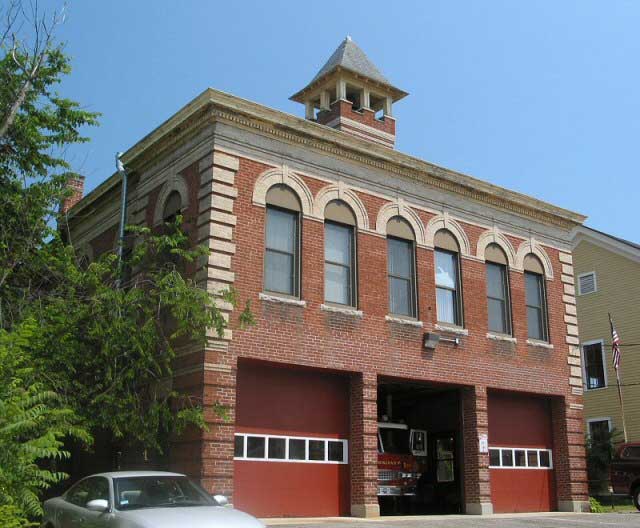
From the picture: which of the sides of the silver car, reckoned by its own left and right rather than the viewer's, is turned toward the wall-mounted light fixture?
left

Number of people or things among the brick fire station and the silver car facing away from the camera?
0

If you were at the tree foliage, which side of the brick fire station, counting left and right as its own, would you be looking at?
right

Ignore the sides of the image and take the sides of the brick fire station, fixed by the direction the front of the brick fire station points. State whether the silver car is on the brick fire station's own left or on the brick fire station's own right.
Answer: on the brick fire station's own right

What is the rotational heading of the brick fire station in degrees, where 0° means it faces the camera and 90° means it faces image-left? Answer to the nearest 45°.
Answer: approximately 315°

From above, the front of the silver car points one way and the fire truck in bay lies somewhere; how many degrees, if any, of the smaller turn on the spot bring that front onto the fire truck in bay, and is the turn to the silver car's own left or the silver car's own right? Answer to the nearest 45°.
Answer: approximately 90° to the silver car's own left

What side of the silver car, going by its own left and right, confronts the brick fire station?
left

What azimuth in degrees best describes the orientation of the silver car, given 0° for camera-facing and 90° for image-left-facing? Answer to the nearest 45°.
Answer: approximately 315°
